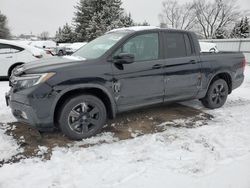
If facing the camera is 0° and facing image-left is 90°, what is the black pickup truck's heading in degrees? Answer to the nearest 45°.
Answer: approximately 45°

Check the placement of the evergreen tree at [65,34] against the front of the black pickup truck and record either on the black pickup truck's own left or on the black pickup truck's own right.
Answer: on the black pickup truck's own right

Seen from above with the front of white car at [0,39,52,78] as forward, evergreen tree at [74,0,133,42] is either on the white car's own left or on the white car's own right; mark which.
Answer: on the white car's own right

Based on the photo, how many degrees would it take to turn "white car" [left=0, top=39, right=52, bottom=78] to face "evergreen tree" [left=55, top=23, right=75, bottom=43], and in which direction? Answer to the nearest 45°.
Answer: approximately 90° to its right

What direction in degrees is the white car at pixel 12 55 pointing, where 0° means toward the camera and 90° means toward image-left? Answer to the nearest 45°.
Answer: approximately 90°

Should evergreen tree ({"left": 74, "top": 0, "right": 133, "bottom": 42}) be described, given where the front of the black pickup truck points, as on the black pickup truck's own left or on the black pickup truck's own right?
on the black pickup truck's own right

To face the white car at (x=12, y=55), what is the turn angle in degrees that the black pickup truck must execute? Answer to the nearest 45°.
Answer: approximately 90° to its right

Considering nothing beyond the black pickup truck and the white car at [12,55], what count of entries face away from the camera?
0

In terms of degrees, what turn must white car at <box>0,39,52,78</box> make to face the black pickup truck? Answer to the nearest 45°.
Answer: approximately 90° to its left

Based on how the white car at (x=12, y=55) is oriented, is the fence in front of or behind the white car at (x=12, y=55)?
behind
